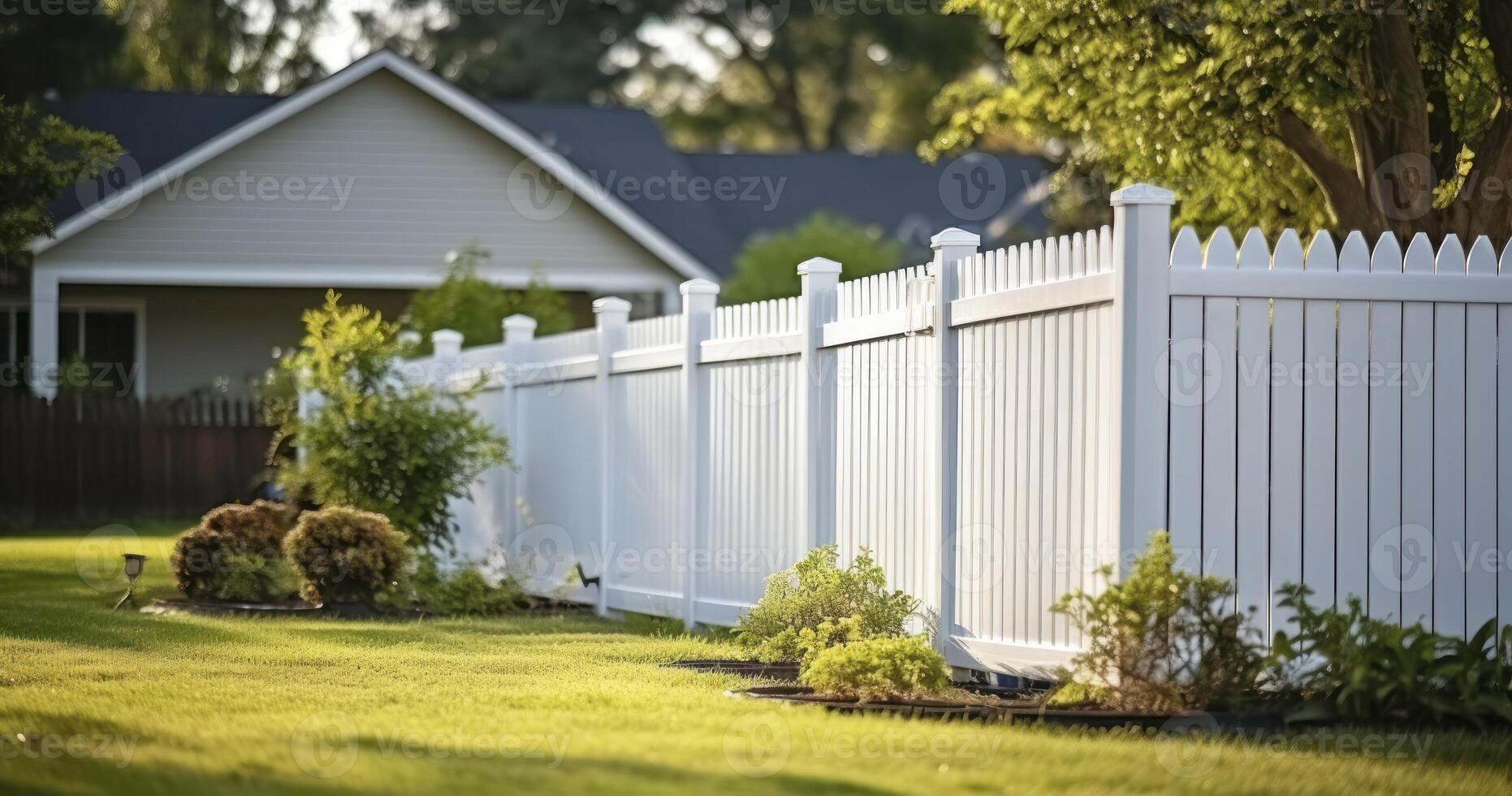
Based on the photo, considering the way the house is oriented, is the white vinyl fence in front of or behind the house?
in front

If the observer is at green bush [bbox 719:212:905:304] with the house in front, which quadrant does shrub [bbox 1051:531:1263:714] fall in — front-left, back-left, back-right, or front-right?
back-left

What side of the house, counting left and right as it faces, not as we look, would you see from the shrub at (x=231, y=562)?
front

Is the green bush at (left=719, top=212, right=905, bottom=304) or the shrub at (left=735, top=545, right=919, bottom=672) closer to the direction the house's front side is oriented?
the shrub

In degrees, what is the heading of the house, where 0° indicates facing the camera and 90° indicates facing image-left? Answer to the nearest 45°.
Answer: approximately 0°

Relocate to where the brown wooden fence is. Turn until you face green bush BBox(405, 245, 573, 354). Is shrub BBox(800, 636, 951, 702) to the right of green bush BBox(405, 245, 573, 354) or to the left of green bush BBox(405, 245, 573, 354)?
right

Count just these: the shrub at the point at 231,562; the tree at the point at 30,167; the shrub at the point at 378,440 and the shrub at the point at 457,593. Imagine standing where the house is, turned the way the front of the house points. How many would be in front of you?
4

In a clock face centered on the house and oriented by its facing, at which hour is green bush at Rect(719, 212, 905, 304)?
The green bush is roughly at 10 o'clock from the house.

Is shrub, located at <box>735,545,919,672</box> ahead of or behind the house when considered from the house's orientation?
ahead
